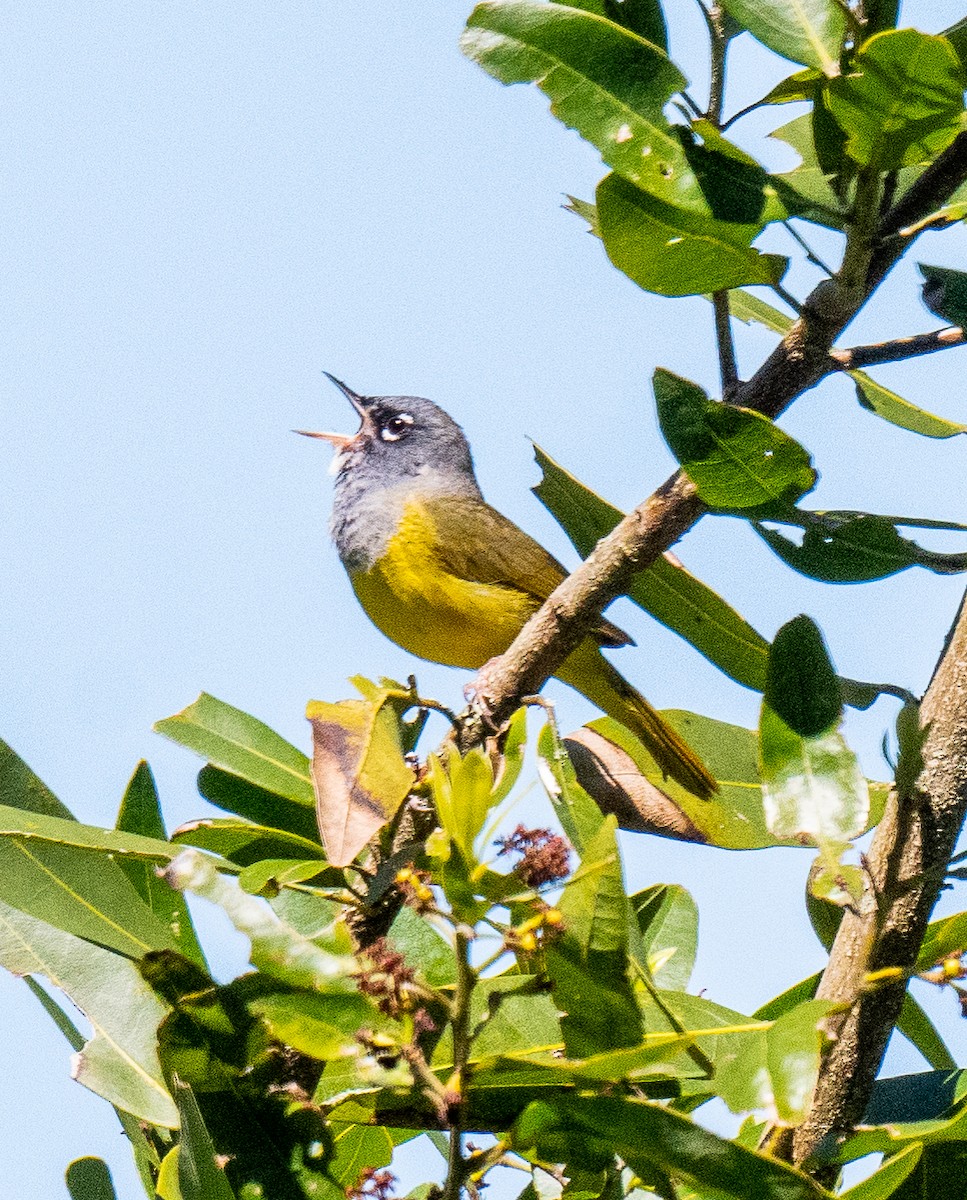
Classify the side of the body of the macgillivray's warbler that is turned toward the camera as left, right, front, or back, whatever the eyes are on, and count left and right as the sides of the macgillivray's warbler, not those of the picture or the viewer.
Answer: left

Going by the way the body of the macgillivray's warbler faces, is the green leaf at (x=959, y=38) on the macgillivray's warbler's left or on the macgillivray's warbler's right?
on the macgillivray's warbler's left

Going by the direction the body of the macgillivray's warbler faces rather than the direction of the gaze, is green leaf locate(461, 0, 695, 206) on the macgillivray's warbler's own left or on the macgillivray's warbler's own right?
on the macgillivray's warbler's own left
